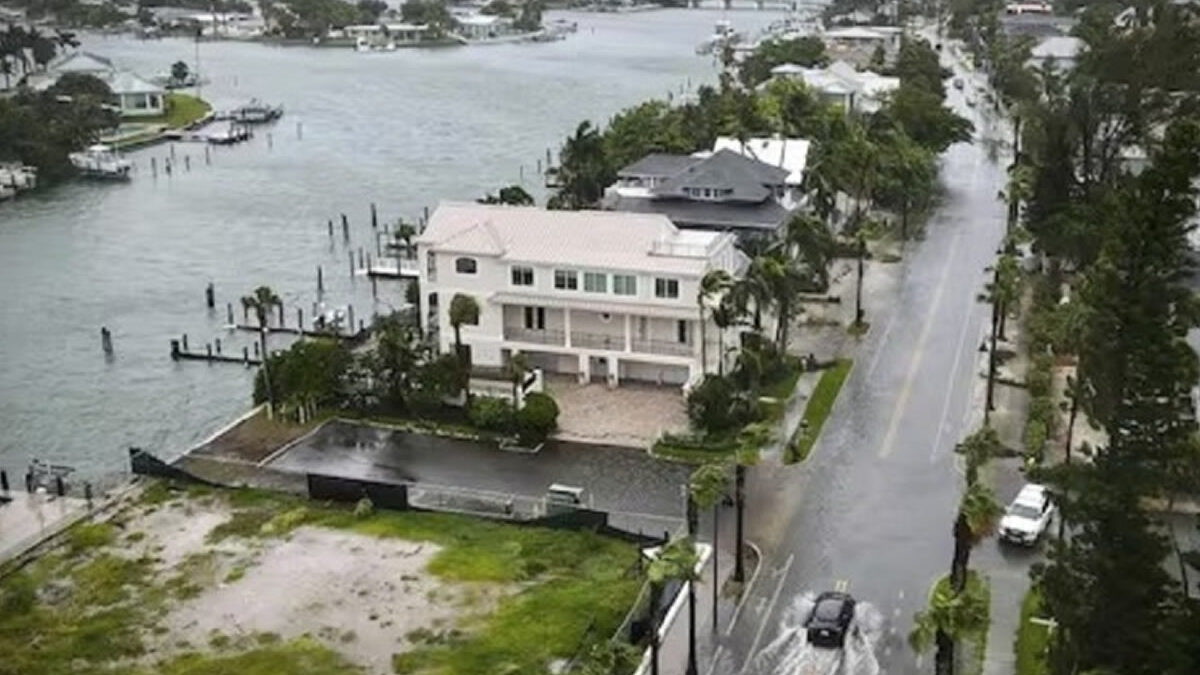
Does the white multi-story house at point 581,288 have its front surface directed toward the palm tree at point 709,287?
no

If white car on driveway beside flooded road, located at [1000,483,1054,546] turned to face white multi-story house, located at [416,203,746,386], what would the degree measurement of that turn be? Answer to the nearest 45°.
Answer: approximately 90° to its right

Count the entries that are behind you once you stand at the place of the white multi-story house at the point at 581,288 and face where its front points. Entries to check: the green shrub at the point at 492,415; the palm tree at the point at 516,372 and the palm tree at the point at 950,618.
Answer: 0

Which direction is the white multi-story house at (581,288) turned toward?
toward the camera

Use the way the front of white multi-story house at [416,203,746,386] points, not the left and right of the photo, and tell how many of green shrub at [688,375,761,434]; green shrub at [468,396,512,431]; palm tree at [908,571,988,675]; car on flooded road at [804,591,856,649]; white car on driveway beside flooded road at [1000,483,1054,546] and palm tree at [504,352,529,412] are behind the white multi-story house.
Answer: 0

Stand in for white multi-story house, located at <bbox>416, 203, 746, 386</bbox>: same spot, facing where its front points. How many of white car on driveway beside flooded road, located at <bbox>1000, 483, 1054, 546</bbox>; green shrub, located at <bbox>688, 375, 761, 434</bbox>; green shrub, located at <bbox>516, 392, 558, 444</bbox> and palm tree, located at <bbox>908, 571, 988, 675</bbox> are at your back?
0

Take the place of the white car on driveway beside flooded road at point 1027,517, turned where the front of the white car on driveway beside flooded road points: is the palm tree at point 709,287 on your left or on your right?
on your right

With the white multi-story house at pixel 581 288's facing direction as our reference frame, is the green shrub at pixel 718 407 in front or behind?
in front

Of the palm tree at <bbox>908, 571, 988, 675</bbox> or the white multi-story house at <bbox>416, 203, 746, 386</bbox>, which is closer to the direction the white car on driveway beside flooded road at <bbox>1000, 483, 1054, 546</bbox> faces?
the palm tree

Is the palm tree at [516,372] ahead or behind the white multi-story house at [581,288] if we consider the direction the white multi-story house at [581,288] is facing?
ahead

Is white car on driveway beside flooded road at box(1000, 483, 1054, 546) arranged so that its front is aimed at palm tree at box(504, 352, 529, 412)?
no

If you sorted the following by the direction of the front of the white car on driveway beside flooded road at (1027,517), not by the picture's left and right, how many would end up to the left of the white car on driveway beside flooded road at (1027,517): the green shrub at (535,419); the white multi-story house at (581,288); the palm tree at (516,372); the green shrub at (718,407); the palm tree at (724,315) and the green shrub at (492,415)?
0

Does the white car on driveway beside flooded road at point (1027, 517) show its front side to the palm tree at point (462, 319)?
no

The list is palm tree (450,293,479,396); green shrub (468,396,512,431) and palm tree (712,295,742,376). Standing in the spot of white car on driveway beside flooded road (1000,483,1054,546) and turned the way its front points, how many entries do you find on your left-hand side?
0

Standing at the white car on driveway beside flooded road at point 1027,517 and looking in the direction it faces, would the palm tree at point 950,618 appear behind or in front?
in front

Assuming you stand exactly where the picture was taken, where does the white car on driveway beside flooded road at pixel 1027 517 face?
facing the viewer and to the left of the viewer

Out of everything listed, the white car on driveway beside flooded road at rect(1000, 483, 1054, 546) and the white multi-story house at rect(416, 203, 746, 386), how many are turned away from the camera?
0
